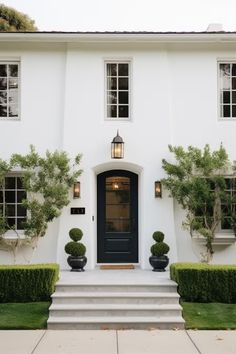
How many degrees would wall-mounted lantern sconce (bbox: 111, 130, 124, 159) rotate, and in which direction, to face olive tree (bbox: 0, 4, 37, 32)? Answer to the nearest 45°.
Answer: approximately 180°

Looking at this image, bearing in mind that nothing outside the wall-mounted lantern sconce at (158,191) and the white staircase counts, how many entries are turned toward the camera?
2

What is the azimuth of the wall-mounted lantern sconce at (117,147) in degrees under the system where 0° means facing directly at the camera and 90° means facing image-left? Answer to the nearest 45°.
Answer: approximately 0°

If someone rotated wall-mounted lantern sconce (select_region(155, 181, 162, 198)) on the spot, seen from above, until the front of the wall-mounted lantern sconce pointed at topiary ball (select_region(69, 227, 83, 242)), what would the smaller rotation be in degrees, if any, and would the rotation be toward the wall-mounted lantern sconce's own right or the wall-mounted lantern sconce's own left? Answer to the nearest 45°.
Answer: approximately 90° to the wall-mounted lantern sconce's own right

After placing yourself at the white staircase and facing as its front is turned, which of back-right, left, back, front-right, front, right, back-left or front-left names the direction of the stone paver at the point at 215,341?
front-left

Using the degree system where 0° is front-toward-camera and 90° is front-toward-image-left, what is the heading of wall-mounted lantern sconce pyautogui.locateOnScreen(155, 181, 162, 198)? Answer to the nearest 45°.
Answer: approximately 0°

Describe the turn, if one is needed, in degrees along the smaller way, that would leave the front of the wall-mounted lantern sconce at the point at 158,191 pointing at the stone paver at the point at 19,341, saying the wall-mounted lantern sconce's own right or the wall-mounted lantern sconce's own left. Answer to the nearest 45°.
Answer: approximately 45° to the wall-mounted lantern sconce's own right

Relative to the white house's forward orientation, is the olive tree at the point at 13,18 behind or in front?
behind

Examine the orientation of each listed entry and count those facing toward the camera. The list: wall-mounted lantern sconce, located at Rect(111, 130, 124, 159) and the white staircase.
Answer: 2
